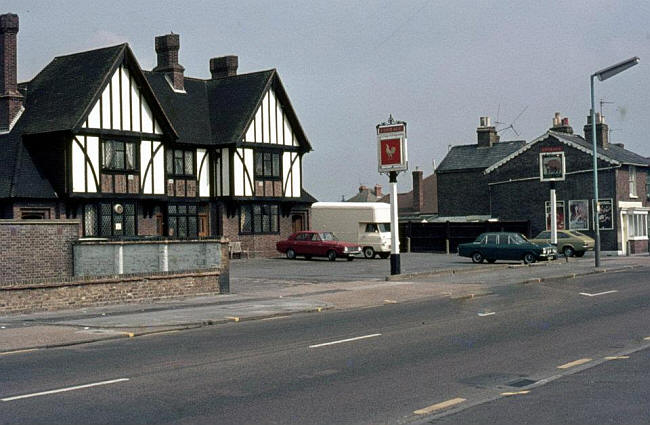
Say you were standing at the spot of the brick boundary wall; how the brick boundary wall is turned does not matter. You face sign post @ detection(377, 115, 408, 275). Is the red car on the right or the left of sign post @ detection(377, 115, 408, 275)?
left

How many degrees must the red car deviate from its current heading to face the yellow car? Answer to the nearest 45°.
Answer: approximately 45° to its left

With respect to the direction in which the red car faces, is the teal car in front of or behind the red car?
in front

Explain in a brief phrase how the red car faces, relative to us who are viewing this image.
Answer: facing the viewer and to the right of the viewer

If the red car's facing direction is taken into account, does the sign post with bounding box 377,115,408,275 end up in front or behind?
in front

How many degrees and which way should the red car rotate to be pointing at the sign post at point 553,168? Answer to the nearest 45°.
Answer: approximately 45° to its left

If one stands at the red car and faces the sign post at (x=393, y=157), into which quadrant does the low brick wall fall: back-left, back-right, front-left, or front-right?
front-right

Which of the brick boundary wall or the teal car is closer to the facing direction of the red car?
the teal car
